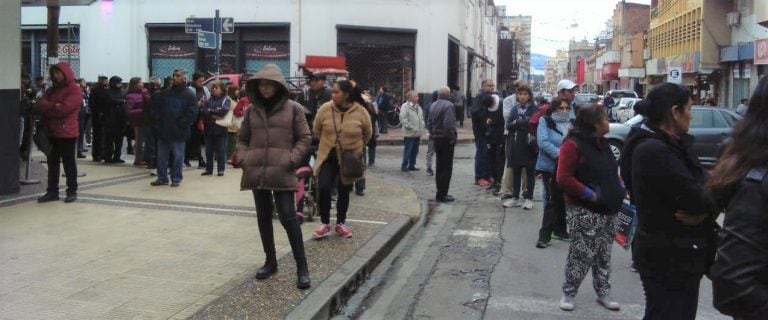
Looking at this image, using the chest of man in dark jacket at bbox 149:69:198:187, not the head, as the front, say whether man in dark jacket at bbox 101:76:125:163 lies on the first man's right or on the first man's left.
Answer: on the first man's right

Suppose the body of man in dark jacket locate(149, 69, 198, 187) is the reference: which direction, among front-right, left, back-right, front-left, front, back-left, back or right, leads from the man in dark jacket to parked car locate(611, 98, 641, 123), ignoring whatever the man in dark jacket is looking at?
back

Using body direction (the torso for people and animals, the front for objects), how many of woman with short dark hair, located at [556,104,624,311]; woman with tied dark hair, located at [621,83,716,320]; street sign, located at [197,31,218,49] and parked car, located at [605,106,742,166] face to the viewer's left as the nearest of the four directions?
1

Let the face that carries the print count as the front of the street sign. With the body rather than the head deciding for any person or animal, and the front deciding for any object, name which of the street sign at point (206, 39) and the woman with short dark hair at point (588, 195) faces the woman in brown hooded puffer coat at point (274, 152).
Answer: the street sign

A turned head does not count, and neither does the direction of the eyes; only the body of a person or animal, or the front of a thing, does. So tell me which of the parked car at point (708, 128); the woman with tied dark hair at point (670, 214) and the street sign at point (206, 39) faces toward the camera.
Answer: the street sign

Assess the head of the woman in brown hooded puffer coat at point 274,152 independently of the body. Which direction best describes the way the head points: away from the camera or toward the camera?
toward the camera

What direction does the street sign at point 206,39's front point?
toward the camera

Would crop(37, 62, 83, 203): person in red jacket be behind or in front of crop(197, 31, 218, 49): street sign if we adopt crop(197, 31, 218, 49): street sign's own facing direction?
in front
